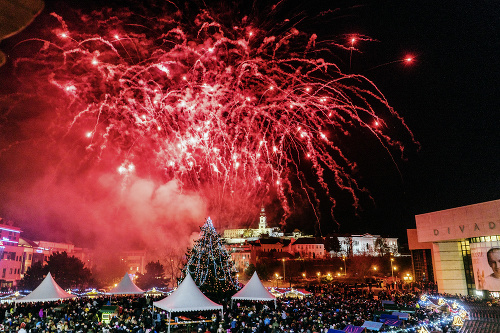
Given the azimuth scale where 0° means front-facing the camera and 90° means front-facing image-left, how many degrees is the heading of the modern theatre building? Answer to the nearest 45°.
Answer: approximately 45°

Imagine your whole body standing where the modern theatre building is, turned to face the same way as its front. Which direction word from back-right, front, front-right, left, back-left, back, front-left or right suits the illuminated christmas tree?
front

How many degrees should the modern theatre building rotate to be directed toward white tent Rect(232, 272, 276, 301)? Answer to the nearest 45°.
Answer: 0° — it already faces it
